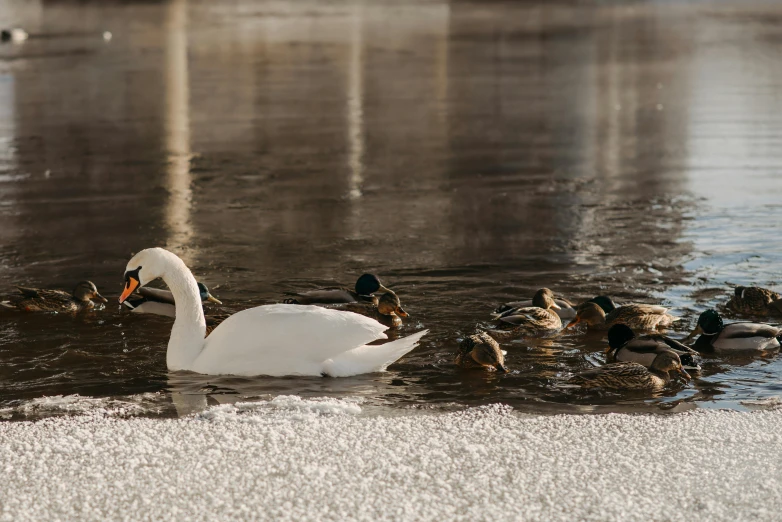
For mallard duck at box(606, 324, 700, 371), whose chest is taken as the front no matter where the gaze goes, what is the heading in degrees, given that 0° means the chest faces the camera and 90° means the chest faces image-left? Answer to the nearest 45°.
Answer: approximately 90°

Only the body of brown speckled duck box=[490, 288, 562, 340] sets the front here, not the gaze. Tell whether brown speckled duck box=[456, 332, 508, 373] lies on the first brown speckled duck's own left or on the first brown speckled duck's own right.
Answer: on the first brown speckled duck's own right

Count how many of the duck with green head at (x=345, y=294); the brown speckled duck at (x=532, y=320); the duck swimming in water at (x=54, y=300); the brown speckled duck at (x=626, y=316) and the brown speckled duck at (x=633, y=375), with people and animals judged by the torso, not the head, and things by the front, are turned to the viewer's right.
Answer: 4

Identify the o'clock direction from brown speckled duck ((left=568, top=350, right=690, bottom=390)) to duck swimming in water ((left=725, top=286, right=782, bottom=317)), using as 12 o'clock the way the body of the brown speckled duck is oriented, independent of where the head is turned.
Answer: The duck swimming in water is roughly at 10 o'clock from the brown speckled duck.

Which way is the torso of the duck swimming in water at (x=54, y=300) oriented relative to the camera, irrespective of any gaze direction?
to the viewer's right

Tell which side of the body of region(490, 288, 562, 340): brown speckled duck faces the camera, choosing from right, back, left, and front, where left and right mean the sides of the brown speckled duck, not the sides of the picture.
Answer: right

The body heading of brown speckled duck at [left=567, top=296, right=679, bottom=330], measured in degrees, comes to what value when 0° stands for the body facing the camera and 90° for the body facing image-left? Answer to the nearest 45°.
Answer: approximately 90°

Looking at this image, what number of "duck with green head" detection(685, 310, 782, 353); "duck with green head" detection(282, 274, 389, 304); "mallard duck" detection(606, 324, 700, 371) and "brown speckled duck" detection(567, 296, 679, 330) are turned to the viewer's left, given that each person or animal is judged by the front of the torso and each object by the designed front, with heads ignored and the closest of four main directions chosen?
3

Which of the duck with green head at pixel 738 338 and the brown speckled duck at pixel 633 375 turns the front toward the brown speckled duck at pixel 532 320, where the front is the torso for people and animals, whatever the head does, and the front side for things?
the duck with green head

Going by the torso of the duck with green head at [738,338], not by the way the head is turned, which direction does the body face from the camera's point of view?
to the viewer's left

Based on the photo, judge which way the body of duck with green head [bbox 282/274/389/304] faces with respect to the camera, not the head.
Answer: to the viewer's right

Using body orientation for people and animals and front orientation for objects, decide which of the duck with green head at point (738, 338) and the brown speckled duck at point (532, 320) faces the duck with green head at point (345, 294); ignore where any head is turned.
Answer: the duck with green head at point (738, 338)
